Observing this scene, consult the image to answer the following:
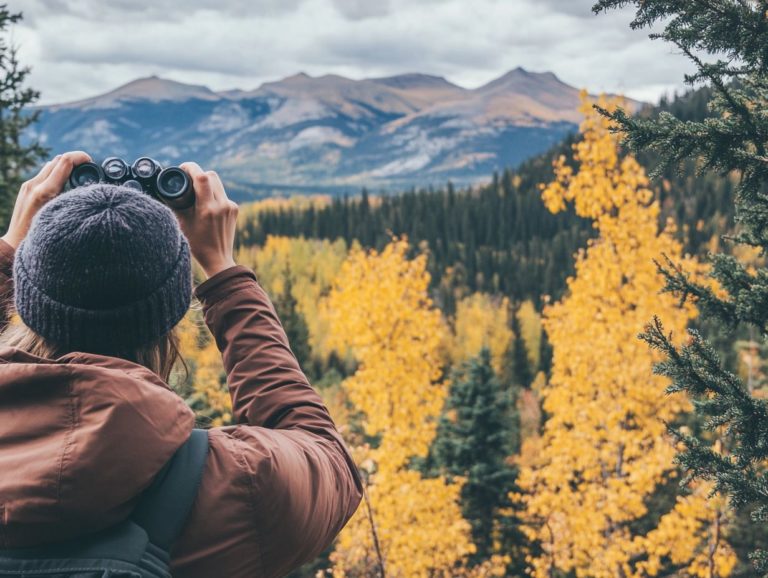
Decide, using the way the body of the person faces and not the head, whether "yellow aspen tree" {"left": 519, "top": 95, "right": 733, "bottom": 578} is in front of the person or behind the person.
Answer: in front

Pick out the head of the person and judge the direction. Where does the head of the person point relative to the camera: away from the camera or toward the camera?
away from the camera

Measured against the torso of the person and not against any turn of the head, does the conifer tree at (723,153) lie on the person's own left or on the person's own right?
on the person's own right

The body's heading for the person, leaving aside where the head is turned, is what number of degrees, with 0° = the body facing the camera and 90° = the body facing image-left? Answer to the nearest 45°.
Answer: approximately 180°

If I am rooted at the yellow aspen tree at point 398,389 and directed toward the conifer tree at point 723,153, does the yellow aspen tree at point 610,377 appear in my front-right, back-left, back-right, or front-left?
front-left

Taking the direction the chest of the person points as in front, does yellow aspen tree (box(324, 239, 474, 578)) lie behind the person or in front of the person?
in front
